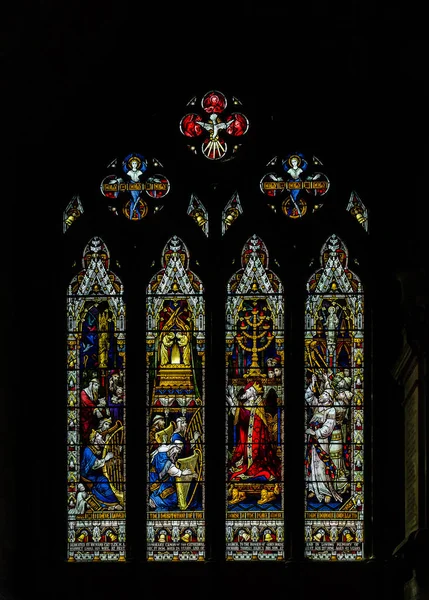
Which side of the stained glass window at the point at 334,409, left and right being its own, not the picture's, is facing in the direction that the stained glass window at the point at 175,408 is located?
right

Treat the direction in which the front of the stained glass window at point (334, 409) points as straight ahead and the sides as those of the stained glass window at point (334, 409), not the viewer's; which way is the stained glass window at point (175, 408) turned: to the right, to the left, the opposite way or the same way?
the same way

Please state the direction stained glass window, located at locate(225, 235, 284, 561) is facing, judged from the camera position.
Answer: facing the viewer

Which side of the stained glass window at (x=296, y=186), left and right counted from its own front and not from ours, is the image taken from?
front

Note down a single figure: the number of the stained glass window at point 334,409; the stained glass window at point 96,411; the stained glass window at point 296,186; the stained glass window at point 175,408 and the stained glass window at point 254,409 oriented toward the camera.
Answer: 5

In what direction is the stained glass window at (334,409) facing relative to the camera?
toward the camera

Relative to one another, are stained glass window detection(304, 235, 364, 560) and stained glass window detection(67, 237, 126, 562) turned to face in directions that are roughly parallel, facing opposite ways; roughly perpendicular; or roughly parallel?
roughly parallel

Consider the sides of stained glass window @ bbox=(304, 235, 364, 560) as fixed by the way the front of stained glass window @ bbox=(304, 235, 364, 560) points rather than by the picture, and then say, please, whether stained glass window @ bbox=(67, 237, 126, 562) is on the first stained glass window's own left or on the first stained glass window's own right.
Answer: on the first stained glass window's own right

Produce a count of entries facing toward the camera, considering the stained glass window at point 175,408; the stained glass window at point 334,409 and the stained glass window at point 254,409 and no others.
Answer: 3

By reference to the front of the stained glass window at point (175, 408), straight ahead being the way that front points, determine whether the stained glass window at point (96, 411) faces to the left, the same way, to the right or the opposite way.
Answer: the same way
